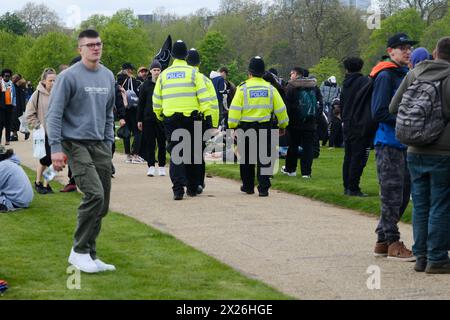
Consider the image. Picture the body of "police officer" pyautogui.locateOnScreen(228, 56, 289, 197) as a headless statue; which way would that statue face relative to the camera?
away from the camera

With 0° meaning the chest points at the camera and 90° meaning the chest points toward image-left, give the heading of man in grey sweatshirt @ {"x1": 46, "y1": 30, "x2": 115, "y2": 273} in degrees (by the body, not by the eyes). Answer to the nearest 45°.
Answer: approximately 315°

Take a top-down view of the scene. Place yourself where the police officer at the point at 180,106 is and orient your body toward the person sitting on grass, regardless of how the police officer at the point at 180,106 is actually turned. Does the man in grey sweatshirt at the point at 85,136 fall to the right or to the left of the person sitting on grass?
left

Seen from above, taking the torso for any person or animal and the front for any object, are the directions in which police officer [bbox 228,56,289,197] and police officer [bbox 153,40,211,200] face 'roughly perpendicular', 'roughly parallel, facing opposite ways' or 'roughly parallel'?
roughly parallel

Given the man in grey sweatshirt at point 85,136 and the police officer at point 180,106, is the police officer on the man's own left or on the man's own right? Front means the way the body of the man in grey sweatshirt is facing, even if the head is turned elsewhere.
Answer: on the man's own left

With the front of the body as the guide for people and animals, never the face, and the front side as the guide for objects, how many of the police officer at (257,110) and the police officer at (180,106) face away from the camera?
2

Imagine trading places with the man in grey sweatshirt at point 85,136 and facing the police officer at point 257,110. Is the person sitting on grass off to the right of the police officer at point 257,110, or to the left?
left

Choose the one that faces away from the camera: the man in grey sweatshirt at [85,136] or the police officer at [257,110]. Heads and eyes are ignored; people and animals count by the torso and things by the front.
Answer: the police officer

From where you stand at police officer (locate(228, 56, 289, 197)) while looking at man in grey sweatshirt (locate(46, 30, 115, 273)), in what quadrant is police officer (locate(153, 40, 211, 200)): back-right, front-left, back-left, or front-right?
front-right

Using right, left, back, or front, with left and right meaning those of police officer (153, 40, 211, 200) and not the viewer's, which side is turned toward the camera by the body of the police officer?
back

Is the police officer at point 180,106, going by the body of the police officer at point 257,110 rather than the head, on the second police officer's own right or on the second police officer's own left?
on the second police officer's own left

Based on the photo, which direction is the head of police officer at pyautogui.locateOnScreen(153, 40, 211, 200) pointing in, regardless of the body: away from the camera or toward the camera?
away from the camera

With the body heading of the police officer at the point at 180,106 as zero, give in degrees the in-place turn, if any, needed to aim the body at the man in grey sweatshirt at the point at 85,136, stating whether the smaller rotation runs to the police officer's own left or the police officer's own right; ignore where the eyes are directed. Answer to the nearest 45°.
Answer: approximately 180°

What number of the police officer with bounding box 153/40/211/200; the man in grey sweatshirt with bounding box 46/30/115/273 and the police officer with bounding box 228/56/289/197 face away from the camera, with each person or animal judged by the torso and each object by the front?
2

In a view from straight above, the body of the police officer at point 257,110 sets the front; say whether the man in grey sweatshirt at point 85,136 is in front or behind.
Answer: behind

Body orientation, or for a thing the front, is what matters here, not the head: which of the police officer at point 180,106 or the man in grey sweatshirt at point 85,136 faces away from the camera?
the police officer

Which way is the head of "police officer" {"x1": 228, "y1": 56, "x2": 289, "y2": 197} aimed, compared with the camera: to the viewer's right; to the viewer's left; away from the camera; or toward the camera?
away from the camera
